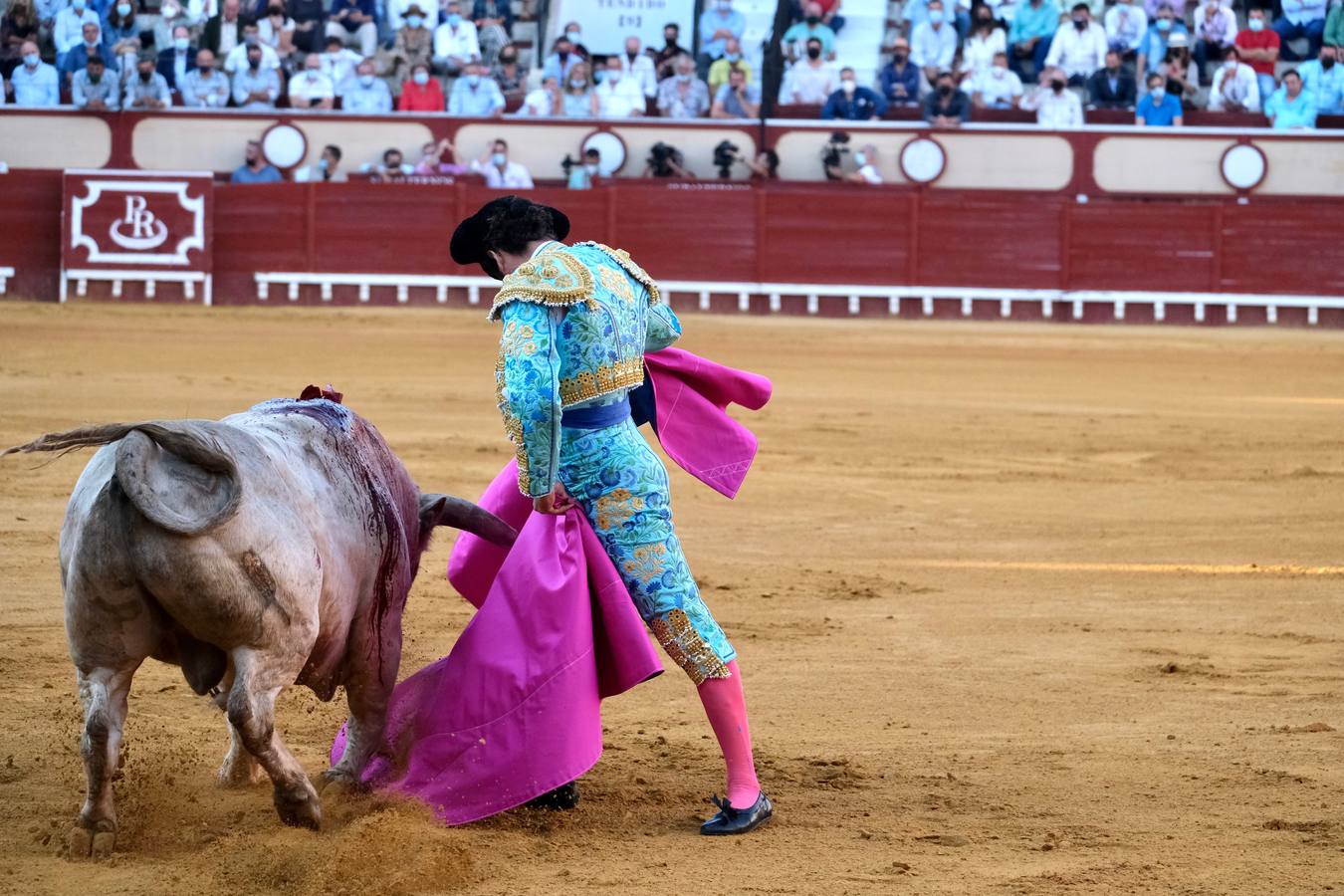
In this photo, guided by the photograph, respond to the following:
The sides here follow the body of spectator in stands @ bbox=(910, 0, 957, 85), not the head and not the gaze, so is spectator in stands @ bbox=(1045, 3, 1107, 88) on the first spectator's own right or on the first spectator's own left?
on the first spectator's own left

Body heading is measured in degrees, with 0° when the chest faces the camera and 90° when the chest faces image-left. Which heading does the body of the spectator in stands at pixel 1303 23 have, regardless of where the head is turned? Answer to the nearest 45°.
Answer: approximately 0°

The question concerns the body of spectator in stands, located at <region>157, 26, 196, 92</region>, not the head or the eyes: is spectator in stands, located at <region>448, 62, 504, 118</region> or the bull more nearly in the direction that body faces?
the bull

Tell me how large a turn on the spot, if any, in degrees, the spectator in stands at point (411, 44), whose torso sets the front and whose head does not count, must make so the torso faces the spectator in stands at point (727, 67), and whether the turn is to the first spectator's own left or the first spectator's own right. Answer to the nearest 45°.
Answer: approximately 90° to the first spectator's own left

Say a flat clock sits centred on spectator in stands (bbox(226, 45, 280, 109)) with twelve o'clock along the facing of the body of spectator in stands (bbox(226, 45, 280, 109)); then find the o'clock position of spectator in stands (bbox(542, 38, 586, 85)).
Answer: spectator in stands (bbox(542, 38, 586, 85)) is roughly at 9 o'clock from spectator in stands (bbox(226, 45, 280, 109)).
